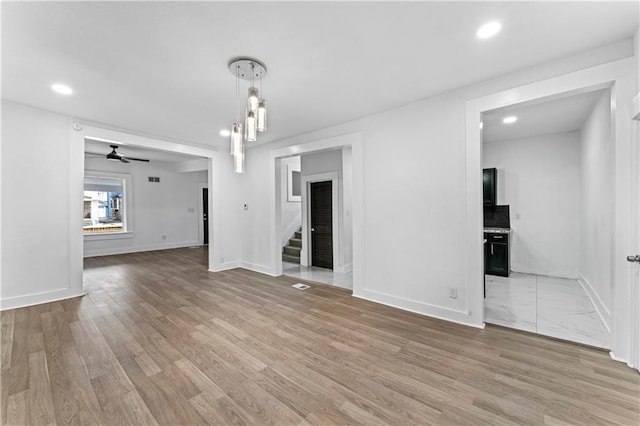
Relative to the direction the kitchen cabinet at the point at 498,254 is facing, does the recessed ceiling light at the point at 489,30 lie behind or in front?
in front

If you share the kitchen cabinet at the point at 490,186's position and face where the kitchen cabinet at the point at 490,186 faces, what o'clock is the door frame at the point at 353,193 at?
The door frame is roughly at 1 o'clock from the kitchen cabinet.

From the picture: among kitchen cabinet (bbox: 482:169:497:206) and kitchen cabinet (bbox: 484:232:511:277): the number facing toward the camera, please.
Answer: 2

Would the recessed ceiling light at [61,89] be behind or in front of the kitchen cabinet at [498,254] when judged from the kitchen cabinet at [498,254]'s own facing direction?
in front

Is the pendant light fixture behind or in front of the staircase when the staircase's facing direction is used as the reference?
in front

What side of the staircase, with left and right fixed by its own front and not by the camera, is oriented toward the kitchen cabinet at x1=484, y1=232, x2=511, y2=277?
left

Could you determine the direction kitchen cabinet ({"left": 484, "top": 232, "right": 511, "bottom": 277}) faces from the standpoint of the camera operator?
facing the viewer
